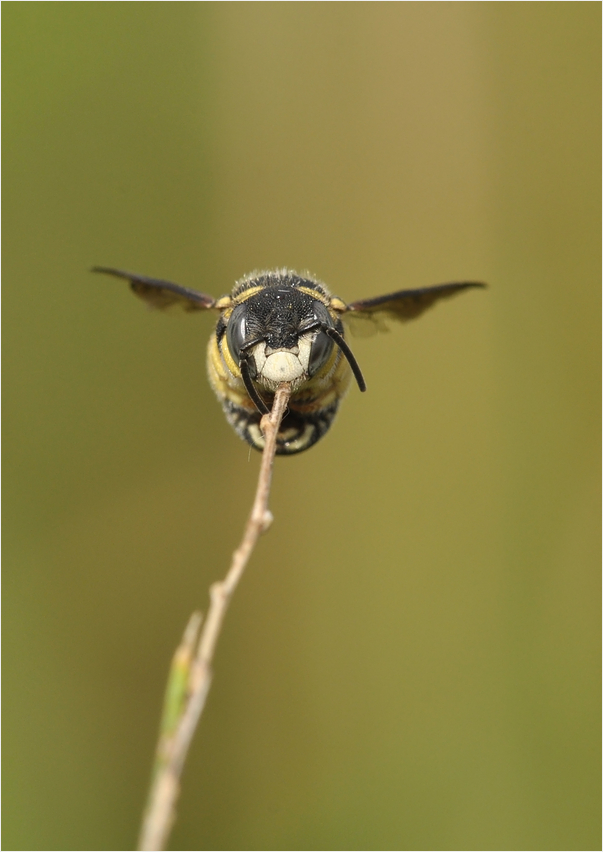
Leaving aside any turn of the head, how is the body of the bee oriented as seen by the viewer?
toward the camera
